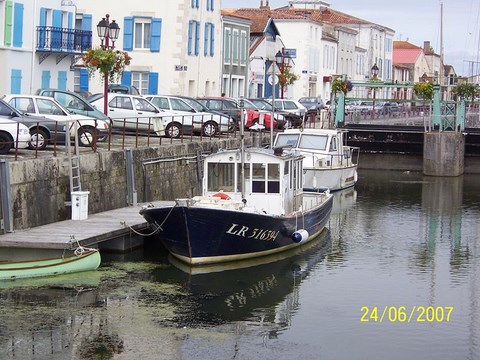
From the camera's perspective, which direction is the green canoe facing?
to the viewer's right

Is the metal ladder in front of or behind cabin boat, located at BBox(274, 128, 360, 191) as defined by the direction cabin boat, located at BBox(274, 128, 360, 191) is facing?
in front

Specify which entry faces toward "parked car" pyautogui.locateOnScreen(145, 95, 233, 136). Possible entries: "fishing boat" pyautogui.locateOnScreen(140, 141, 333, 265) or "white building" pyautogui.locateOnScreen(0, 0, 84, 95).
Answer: the white building

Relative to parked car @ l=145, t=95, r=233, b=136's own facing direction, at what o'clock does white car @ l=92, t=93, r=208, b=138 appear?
The white car is roughly at 4 o'clock from the parked car.

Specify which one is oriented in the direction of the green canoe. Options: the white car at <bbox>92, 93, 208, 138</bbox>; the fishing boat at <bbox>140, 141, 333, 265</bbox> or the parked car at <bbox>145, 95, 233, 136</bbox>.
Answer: the fishing boat

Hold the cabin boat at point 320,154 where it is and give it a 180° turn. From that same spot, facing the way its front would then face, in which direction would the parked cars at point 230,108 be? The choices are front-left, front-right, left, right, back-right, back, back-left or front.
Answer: left

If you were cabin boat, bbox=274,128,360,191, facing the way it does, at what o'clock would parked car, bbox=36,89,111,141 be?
The parked car is roughly at 12 o'clock from the cabin boat.

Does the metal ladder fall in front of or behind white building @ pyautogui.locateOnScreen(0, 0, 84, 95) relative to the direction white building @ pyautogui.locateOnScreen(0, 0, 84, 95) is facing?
in front

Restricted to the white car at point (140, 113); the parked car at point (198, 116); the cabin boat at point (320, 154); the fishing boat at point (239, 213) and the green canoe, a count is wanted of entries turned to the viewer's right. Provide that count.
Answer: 3

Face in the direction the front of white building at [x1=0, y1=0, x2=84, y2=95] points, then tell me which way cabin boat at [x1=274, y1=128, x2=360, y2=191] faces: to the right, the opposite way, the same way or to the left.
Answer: to the right
